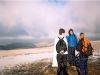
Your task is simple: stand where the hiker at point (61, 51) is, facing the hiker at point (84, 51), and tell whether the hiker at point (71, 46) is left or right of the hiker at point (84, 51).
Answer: left

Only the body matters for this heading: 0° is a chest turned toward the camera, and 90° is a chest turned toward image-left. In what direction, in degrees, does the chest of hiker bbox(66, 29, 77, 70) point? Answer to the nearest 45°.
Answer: approximately 0°
